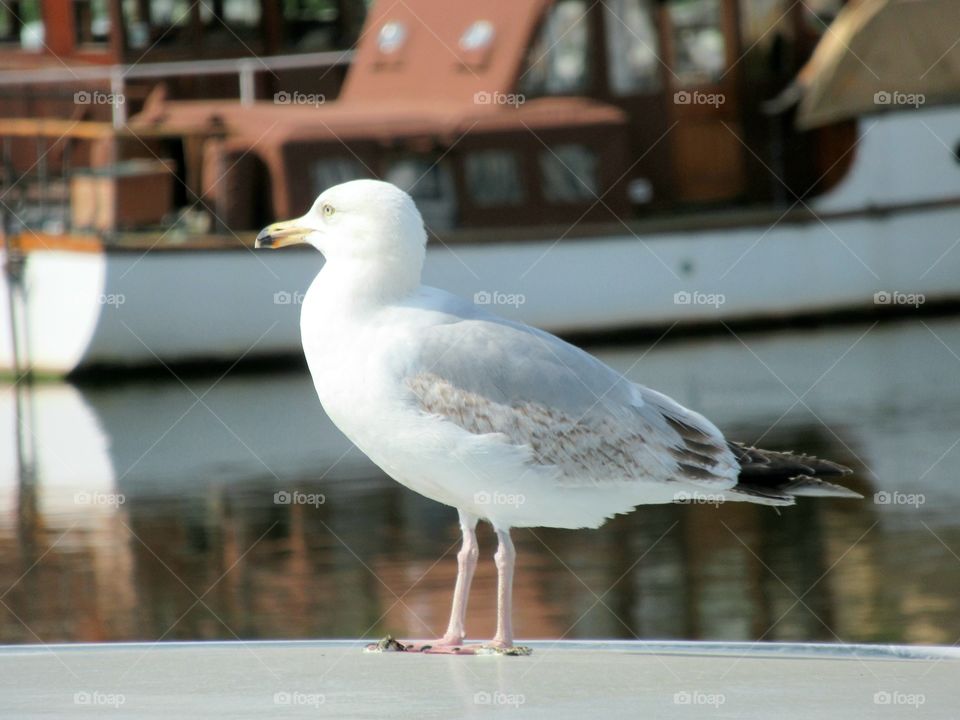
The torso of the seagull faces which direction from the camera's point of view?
to the viewer's left

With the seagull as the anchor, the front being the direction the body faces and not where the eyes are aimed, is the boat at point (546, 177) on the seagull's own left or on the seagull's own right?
on the seagull's own right

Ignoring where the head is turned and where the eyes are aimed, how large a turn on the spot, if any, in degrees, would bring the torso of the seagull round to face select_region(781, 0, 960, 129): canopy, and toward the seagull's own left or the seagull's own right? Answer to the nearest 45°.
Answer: approximately 90° to the seagull's own right
